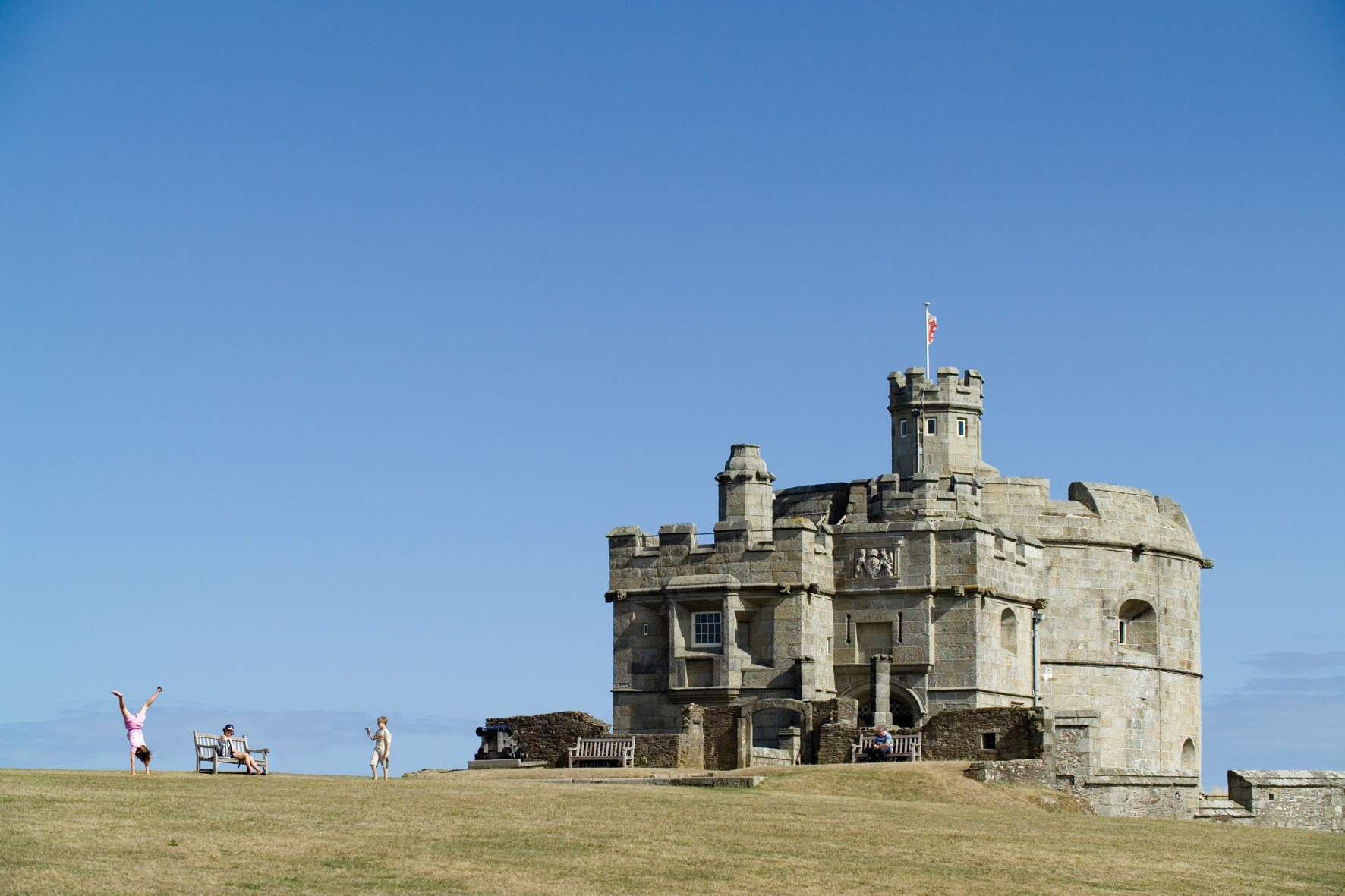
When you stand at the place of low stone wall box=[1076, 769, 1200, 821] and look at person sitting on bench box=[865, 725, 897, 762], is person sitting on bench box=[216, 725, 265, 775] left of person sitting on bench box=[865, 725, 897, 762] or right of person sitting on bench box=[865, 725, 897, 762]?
left

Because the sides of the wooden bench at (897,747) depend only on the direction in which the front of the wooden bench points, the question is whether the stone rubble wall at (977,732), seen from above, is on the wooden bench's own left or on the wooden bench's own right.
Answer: on the wooden bench's own left

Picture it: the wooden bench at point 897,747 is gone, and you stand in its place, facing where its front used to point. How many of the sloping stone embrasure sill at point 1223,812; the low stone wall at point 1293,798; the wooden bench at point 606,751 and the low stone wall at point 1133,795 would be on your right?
1

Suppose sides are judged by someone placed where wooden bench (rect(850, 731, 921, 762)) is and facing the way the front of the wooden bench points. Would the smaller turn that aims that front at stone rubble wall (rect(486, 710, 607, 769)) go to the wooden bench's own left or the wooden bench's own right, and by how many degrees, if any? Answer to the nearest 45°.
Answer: approximately 90° to the wooden bench's own right

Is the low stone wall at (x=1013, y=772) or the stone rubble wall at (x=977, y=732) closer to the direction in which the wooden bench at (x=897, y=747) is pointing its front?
the low stone wall

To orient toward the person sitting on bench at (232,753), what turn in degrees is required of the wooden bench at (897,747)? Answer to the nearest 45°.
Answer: approximately 45° to its right

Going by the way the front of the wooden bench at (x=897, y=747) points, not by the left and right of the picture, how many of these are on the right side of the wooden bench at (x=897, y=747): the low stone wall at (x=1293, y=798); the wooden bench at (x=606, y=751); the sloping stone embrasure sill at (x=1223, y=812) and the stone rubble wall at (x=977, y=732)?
1

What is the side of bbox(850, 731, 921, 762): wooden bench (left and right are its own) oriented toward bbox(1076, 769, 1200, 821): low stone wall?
left

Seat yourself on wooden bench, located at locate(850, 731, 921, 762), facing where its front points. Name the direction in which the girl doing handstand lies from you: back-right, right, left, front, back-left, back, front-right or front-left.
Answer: front-right

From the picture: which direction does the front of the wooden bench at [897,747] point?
toward the camera

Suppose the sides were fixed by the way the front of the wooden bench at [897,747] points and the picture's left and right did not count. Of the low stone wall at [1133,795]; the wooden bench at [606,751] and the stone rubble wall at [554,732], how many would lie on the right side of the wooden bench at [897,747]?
2

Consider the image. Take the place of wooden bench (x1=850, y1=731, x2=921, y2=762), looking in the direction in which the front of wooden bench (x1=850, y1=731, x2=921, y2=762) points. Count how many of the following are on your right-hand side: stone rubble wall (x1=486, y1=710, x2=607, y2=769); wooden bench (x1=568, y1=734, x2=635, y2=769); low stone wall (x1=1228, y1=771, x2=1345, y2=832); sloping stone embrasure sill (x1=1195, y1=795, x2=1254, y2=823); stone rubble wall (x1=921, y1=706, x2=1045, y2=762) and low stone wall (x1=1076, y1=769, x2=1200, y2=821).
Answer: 2

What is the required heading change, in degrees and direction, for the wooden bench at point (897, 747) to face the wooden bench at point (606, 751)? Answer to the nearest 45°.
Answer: approximately 90° to its right
